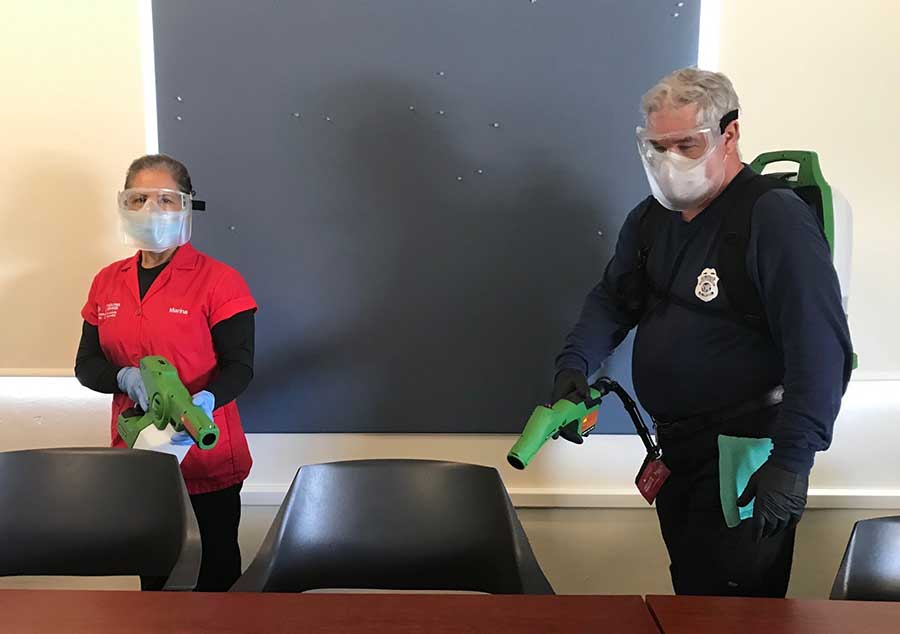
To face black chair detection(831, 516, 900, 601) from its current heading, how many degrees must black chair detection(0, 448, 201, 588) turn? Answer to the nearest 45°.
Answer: approximately 45° to its left

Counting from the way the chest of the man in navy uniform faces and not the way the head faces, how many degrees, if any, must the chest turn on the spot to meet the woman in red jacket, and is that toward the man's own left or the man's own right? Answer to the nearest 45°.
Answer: approximately 45° to the man's own right

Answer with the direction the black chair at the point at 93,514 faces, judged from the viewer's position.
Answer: facing the viewer

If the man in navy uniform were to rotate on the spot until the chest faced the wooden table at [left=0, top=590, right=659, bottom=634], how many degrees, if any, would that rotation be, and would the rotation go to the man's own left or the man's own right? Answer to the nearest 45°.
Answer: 0° — they already face it

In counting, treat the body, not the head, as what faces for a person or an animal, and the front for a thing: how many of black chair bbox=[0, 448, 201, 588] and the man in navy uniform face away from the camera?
0

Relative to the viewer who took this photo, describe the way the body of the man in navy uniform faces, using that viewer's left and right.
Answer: facing the viewer and to the left of the viewer

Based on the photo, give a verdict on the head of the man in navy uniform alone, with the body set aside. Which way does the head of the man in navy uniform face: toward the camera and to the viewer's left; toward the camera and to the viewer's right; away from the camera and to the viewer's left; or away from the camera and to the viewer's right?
toward the camera and to the viewer's left

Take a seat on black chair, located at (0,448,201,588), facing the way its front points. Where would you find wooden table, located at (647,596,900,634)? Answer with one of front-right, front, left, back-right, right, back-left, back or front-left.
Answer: front-left
